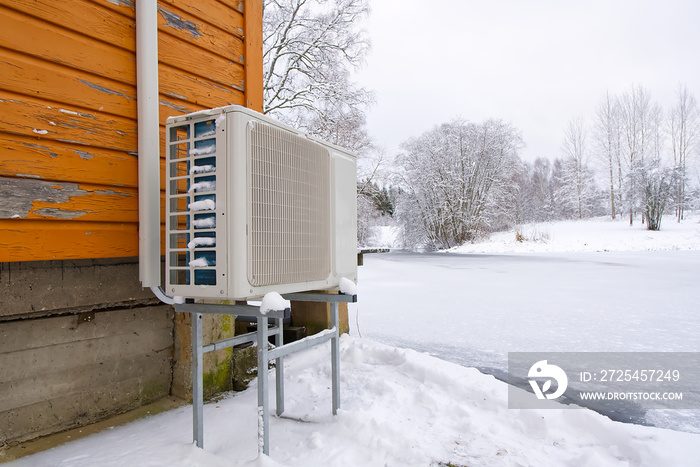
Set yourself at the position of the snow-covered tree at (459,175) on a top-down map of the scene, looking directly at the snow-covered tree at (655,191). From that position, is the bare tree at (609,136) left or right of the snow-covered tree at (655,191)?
left

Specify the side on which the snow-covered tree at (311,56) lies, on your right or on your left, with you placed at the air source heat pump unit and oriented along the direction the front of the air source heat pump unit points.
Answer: on your left

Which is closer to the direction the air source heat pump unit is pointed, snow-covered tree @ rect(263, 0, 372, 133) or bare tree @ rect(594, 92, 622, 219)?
the bare tree

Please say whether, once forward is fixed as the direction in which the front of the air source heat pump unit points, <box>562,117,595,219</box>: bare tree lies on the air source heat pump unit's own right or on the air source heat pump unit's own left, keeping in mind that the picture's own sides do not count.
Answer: on the air source heat pump unit's own left

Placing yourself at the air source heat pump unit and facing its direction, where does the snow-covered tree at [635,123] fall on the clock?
The snow-covered tree is roughly at 9 o'clock from the air source heat pump unit.

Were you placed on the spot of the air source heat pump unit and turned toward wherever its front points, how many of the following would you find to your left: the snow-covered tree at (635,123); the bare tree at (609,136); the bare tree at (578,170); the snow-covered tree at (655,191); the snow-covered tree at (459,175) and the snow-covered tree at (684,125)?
6

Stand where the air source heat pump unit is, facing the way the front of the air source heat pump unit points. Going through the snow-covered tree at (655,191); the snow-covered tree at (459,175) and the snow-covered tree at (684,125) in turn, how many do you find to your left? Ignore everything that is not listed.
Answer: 3

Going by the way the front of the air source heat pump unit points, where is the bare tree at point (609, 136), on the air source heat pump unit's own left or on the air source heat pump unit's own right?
on the air source heat pump unit's own left

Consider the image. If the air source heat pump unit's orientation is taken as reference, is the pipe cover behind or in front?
behind

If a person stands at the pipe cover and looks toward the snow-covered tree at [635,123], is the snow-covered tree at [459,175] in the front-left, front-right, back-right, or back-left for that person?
front-left

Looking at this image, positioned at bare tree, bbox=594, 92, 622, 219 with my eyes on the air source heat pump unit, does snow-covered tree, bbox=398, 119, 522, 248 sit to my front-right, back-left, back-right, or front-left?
front-right

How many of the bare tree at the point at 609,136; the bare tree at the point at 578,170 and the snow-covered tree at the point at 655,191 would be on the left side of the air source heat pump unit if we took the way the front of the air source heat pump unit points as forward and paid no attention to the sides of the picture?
3

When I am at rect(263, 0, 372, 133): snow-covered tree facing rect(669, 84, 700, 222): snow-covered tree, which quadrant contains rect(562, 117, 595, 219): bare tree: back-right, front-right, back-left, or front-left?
front-left

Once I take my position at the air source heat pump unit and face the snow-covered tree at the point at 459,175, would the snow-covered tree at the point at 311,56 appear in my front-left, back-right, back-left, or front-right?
front-left

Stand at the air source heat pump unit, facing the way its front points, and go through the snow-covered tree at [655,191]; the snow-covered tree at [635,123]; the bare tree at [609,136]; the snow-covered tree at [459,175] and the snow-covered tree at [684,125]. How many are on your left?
5

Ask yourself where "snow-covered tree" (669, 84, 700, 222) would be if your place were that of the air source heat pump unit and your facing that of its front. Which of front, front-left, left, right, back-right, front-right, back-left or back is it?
left

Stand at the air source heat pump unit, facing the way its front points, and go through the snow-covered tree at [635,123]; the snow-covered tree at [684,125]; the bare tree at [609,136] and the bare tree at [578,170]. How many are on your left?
4
